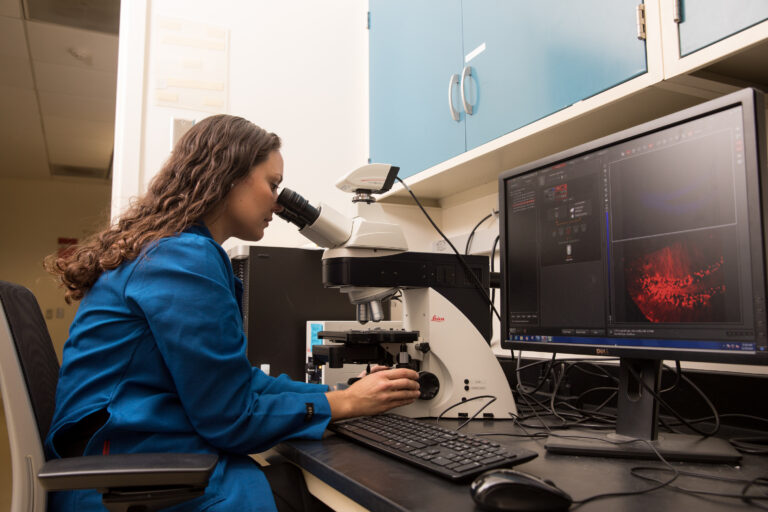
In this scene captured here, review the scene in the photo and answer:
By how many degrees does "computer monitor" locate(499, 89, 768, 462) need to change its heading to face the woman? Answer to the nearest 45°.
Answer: approximately 45° to its right

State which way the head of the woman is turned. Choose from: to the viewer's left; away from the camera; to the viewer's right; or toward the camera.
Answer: to the viewer's right

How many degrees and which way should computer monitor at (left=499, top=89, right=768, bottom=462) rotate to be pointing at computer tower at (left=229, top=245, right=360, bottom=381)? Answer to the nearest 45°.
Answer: approximately 90° to its right

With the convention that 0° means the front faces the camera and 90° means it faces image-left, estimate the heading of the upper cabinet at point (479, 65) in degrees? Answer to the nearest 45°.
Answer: approximately 45°

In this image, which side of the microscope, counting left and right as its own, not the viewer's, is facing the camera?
left

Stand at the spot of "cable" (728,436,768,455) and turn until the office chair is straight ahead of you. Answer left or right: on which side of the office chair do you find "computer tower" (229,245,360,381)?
right

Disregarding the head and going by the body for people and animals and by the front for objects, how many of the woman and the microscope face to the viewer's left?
1

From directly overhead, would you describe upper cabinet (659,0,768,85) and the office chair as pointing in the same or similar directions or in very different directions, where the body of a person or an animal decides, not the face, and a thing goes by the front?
very different directions

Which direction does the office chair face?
to the viewer's right

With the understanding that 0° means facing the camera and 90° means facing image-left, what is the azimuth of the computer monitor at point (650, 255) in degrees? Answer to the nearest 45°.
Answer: approximately 45°

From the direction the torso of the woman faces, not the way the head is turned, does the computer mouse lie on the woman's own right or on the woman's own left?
on the woman's own right

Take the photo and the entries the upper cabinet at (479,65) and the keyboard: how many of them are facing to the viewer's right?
0

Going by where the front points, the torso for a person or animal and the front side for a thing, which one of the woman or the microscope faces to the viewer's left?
the microscope
